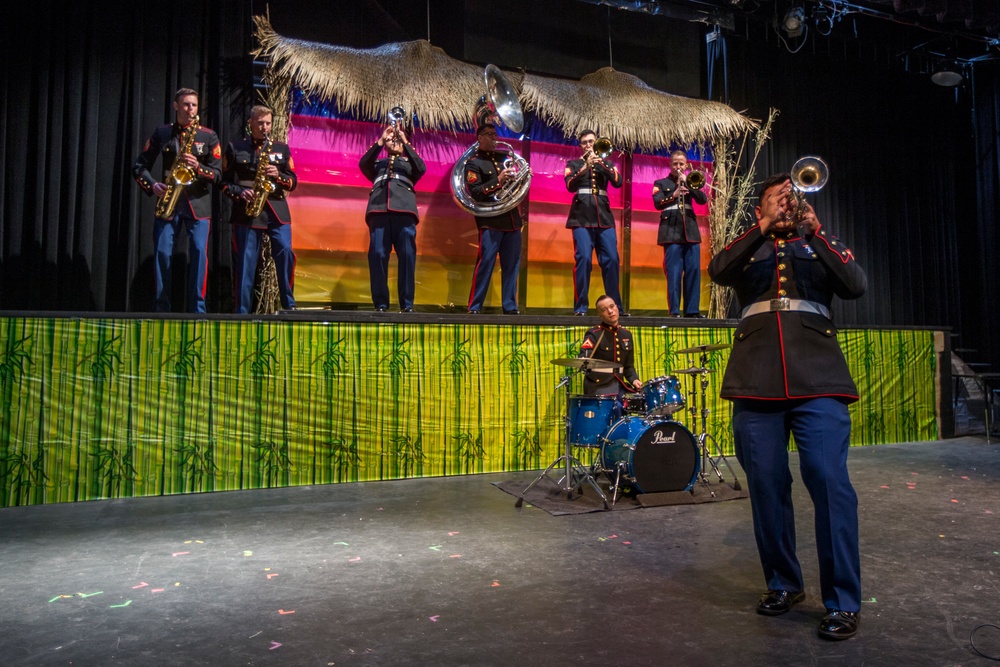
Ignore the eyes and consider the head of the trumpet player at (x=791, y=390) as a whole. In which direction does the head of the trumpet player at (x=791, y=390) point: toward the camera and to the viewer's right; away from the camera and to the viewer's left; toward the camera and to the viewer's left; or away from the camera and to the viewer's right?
toward the camera and to the viewer's right

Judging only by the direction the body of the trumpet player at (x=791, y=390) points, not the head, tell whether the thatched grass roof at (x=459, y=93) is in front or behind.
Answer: behind

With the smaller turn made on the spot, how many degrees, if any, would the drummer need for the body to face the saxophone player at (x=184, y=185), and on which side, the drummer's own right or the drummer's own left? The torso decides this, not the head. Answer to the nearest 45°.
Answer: approximately 135° to the drummer's own right

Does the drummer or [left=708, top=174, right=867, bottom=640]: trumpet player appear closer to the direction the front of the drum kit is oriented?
the trumpet player

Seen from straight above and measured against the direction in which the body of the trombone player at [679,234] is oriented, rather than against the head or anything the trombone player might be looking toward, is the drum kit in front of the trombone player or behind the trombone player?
in front

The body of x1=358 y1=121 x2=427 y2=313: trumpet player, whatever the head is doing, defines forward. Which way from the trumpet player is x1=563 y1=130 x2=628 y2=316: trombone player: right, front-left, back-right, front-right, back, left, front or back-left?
left

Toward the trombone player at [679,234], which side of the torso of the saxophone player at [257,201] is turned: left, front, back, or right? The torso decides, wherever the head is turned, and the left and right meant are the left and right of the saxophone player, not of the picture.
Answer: left

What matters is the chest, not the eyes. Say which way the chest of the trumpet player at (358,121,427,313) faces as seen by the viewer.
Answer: toward the camera

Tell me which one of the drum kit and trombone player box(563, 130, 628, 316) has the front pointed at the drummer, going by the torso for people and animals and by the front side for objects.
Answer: the trombone player

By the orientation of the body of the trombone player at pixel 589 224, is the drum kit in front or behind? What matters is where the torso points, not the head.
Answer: in front
